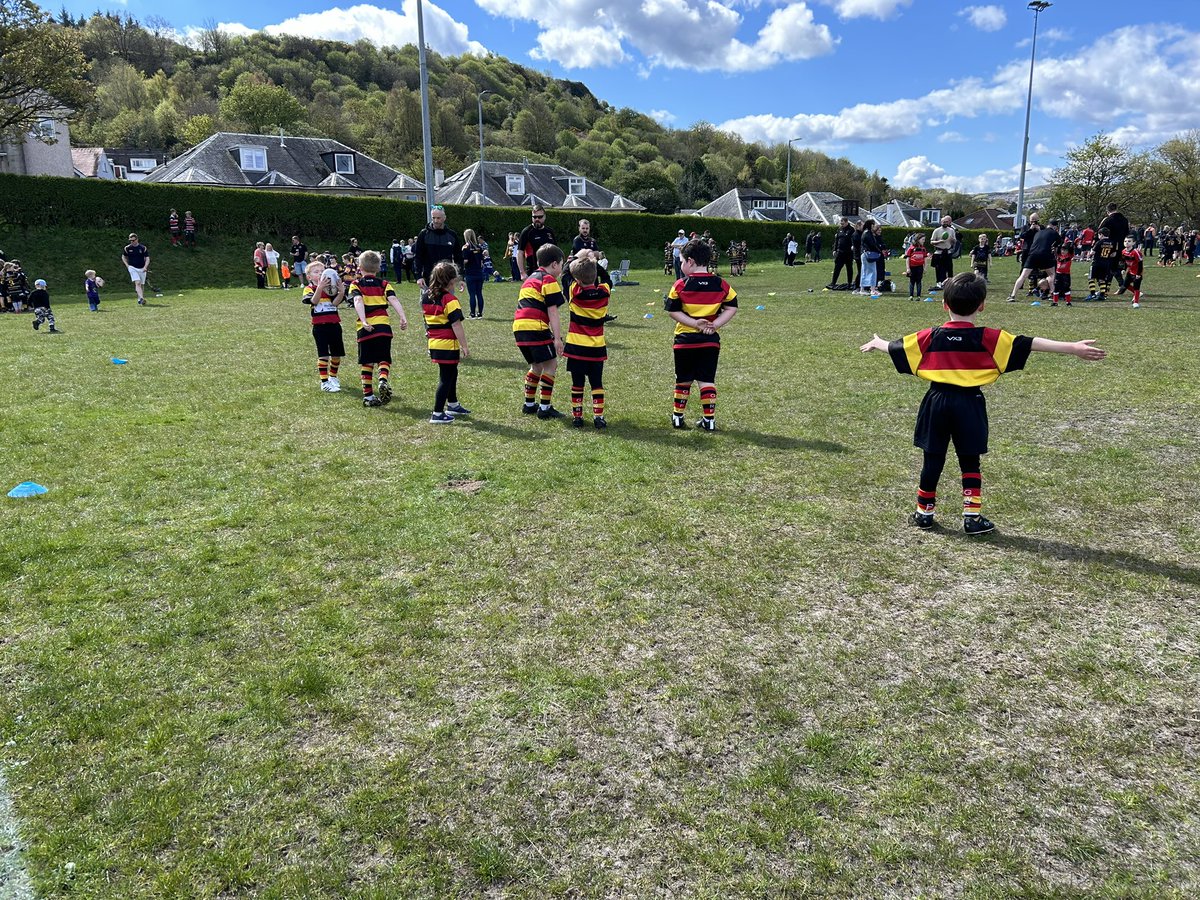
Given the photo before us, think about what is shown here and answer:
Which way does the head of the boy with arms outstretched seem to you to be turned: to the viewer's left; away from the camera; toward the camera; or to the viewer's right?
away from the camera

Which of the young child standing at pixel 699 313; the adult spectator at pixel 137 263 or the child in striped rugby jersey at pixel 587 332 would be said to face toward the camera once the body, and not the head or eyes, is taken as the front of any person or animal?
the adult spectator

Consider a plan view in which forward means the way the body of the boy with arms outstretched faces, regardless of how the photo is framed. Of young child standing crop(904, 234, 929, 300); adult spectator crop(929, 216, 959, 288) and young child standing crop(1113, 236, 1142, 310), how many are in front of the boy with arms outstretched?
3

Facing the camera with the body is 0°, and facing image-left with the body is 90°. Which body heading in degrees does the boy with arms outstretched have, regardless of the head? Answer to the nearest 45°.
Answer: approximately 180°

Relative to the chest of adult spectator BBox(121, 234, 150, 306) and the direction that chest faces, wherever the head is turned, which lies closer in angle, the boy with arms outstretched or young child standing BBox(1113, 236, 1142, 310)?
the boy with arms outstretched

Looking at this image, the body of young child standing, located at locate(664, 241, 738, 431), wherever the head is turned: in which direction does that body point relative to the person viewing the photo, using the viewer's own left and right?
facing away from the viewer

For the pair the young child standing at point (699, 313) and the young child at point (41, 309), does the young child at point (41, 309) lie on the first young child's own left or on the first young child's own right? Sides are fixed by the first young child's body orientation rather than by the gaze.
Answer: on the first young child's own left

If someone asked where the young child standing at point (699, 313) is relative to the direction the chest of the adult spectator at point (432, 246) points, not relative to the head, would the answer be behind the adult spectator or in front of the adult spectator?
in front

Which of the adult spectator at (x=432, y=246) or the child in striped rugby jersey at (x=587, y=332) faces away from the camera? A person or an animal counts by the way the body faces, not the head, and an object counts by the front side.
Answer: the child in striped rugby jersey

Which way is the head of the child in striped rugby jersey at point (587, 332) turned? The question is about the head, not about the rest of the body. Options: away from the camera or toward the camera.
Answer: away from the camera

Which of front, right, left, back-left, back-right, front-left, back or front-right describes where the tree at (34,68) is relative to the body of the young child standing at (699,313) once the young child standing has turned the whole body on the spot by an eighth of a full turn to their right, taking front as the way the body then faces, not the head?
left

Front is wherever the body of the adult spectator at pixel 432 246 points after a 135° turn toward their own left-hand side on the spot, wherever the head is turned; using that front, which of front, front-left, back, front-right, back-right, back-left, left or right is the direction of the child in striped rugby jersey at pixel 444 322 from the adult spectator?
back-right

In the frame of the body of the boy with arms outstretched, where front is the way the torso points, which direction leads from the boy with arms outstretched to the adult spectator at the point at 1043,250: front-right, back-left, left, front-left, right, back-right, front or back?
front

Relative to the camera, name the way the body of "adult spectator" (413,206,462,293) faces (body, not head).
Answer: toward the camera

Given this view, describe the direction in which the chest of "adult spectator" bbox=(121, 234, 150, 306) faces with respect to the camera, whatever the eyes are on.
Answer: toward the camera
